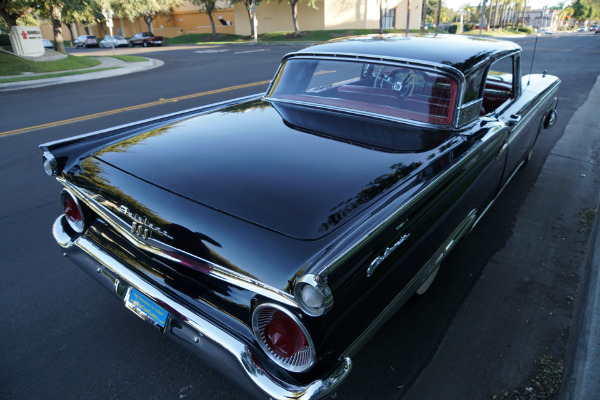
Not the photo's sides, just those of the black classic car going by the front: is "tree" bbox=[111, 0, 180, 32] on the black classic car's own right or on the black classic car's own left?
on the black classic car's own left

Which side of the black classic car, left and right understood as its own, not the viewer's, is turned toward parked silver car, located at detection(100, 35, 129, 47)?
left

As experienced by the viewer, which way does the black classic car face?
facing away from the viewer and to the right of the viewer

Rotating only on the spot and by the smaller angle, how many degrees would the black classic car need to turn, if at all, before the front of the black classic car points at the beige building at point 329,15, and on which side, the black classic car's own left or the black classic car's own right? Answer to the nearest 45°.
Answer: approximately 45° to the black classic car's own left

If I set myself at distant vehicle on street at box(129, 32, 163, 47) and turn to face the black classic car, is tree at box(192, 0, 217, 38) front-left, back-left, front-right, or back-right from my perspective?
back-left

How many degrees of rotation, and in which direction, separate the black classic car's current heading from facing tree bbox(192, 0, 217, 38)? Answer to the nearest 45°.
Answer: approximately 45° to its left

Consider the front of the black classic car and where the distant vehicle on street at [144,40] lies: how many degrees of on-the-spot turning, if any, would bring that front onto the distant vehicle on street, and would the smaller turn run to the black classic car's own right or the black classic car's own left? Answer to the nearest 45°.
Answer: approximately 45° to the black classic car's own left
